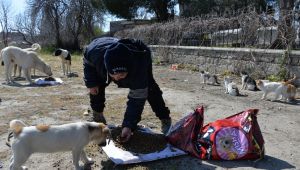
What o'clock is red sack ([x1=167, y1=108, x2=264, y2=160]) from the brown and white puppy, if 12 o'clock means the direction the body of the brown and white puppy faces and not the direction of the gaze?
The red sack is roughly at 12 o'clock from the brown and white puppy.

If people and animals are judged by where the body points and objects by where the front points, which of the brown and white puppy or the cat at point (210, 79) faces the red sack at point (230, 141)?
the brown and white puppy

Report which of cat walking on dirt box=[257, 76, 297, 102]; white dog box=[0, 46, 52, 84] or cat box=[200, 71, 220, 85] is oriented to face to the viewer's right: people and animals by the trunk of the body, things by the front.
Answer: the white dog

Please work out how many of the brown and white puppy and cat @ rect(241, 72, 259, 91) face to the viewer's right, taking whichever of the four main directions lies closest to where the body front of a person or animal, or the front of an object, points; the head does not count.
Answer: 1

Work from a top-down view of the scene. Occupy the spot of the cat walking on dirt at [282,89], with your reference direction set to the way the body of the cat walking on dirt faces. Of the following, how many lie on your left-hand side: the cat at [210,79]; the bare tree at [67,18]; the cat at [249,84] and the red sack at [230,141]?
1

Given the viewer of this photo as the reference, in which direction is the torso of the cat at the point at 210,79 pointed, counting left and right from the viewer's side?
facing to the left of the viewer

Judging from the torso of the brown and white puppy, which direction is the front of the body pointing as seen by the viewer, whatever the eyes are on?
to the viewer's right

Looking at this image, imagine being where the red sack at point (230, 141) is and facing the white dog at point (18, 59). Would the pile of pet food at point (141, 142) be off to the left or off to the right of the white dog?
left

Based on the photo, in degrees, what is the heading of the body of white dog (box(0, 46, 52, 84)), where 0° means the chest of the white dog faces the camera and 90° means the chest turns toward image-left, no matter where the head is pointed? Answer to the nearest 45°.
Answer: approximately 270°

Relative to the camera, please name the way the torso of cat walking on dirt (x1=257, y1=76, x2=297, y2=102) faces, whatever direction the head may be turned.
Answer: to the viewer's left

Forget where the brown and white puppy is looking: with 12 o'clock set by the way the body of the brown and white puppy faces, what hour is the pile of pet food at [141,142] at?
The pile of pet food is roughly at 11 o'clock from the brown and white puppy.

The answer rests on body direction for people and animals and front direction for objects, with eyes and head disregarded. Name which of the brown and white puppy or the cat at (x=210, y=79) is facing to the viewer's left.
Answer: the cat

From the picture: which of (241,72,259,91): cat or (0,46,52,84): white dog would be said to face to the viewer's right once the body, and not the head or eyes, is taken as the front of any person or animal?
the white dog
